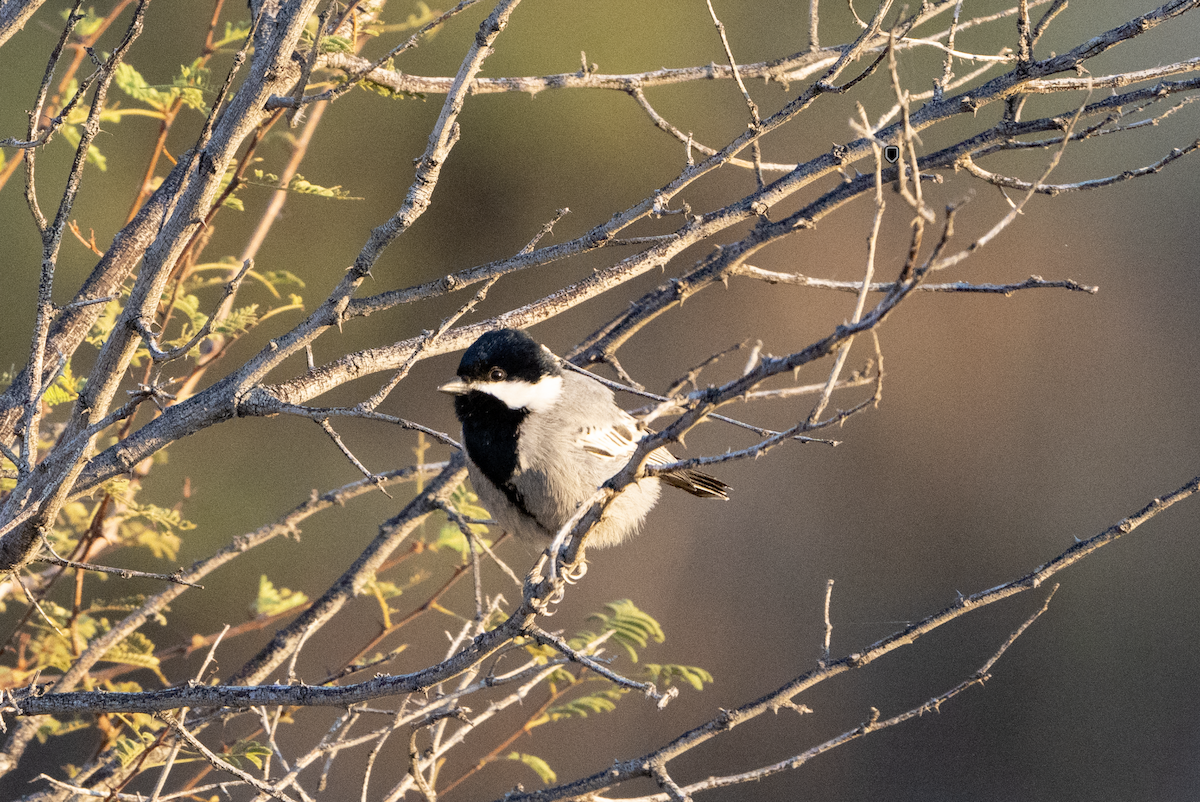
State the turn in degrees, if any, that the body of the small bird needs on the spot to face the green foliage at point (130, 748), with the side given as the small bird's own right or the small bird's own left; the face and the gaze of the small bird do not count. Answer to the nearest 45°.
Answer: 0° — it already faces it

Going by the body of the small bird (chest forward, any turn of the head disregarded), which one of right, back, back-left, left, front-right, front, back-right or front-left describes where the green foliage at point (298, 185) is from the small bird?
front

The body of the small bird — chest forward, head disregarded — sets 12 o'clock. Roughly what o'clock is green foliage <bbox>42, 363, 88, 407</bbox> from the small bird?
The green foliage is roughly at 1 o'clock from the small bird.

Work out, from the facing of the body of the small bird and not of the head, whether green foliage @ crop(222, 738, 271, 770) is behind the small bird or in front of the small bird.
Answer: in front
